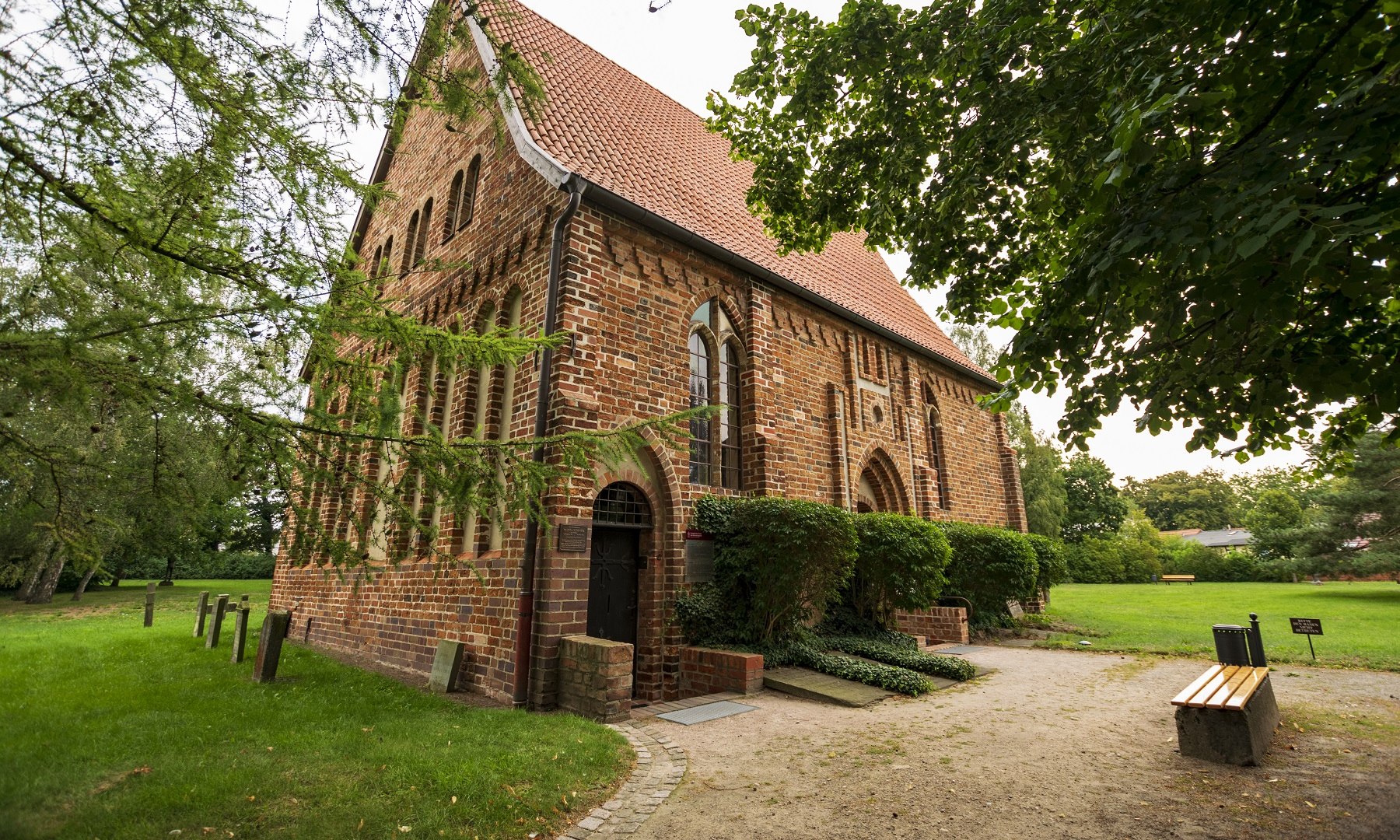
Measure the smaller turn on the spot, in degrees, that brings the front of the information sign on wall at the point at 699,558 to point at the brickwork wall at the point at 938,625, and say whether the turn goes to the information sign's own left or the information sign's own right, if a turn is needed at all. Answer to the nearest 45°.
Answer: approximately 90° to the information sign's own left

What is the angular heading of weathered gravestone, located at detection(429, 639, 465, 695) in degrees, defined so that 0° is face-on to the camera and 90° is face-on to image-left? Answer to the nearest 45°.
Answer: approximately 45°

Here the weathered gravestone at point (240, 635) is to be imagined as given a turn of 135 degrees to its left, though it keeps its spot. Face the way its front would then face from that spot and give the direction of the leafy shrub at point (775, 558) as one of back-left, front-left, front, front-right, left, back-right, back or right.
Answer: front-right

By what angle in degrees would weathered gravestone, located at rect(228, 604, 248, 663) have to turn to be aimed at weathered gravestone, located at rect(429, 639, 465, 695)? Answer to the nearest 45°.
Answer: approximately 90° to its left

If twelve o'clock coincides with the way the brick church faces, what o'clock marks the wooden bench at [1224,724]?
The wooden bench is roughly at 12 o'clock from the brick church.

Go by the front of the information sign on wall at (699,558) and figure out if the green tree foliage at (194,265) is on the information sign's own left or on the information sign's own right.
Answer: on the information sign's own right

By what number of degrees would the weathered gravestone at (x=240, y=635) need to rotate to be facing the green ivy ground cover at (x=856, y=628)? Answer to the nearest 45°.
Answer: approximately 90° to its left

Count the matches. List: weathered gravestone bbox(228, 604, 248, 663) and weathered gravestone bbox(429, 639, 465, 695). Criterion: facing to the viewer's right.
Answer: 0

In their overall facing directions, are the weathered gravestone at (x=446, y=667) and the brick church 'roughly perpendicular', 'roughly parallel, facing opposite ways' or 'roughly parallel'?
roughly perpendicular

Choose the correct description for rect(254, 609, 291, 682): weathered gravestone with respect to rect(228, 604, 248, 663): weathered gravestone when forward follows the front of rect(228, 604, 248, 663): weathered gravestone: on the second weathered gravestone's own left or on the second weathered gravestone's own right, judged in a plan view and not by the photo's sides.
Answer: on the second weathered gravestone's own left

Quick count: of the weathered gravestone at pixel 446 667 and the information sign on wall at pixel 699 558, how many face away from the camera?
0

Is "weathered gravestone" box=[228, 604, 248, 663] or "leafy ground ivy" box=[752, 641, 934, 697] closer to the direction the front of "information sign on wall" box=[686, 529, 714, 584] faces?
the leafy ground ivy

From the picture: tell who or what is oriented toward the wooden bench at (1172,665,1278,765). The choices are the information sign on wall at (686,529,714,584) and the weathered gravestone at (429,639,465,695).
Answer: the information sign on wall

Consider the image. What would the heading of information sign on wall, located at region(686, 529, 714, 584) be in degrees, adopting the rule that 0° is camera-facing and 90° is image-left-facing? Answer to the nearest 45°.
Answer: approximately 315°
